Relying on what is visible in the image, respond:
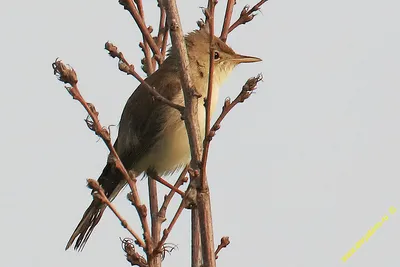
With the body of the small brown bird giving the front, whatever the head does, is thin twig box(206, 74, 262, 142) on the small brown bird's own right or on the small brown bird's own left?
on the small brown bird's own right

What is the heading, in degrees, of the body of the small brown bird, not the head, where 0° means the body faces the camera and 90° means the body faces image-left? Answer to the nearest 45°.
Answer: approximately 270°
